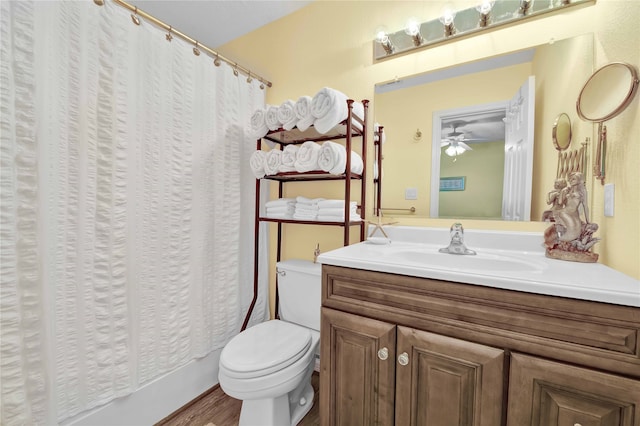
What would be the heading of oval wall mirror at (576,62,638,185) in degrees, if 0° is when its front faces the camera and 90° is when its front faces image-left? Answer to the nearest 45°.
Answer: approximately 45°

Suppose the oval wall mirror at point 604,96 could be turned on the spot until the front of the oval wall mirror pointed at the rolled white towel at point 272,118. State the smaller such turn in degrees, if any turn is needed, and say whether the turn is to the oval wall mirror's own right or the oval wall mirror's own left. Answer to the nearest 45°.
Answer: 0° — it already faces it

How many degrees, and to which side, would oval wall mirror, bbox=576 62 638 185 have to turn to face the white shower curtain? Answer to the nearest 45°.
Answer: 0° — it already faces it
